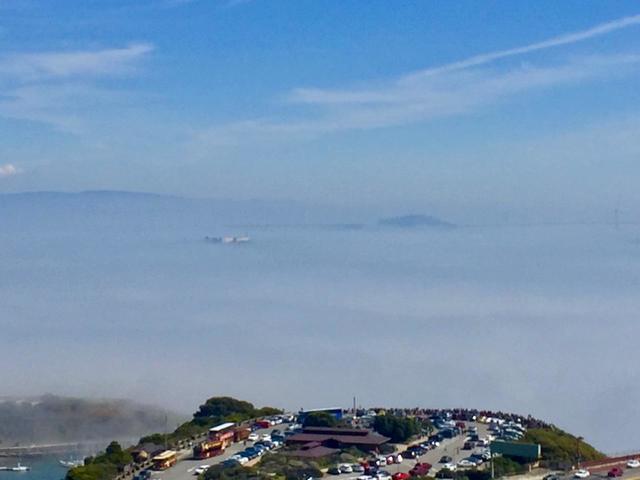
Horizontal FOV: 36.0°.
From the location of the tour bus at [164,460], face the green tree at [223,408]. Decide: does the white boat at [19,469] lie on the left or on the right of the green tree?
left

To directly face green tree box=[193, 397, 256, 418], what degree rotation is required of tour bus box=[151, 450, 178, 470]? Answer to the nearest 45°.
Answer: approximately 135° to its right

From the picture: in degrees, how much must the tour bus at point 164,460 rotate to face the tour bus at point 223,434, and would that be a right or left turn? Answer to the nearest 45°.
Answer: approximately 180°

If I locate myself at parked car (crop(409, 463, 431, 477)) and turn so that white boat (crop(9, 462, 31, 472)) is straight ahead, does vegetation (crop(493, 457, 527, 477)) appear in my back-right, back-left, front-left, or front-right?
back-right

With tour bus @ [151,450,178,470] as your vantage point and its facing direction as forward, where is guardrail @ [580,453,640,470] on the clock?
The guardrail is roughly at 8 o'clock from the tour bus.

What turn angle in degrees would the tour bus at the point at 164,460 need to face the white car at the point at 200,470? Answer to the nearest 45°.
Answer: approximately 90° to its left

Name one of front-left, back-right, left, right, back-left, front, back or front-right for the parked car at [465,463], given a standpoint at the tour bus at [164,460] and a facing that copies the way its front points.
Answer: back-left

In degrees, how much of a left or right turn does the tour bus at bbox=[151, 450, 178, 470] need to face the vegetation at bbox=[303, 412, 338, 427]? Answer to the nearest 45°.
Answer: approximately 180°

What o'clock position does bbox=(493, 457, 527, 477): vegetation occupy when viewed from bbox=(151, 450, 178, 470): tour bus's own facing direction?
The vegetation is roughly at 8 o'clock from the tour bus.

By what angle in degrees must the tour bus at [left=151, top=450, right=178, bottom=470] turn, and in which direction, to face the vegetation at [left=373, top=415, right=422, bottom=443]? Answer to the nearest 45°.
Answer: approximately 135° to its left

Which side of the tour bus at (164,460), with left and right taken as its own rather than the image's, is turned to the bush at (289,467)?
left

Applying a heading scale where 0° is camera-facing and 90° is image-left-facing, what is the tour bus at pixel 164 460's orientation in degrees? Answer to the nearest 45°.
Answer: approximately 45°

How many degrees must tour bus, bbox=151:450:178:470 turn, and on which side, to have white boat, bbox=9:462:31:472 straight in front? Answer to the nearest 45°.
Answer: approximately 90° to its right
